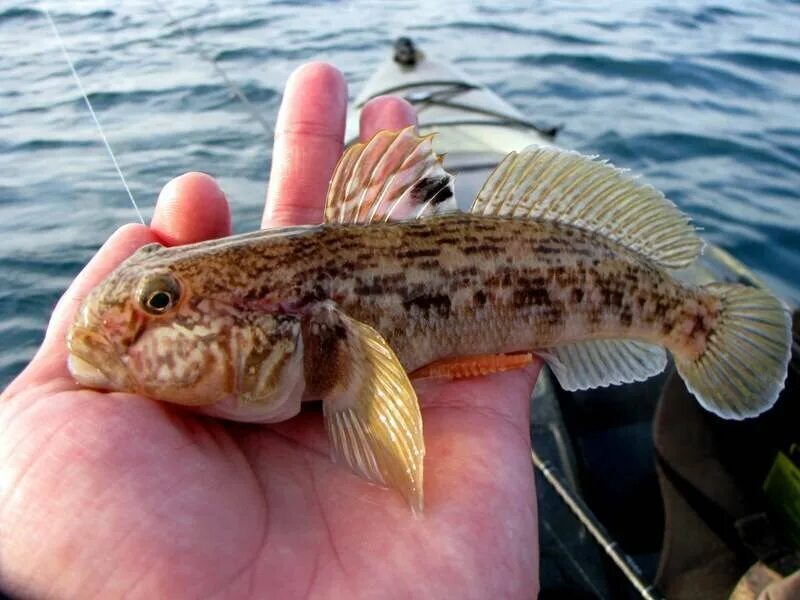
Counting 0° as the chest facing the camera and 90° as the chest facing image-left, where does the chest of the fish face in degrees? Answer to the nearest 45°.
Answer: approximately 90°

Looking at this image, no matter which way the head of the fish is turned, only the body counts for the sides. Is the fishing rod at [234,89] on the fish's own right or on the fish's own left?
on the fish's own right
